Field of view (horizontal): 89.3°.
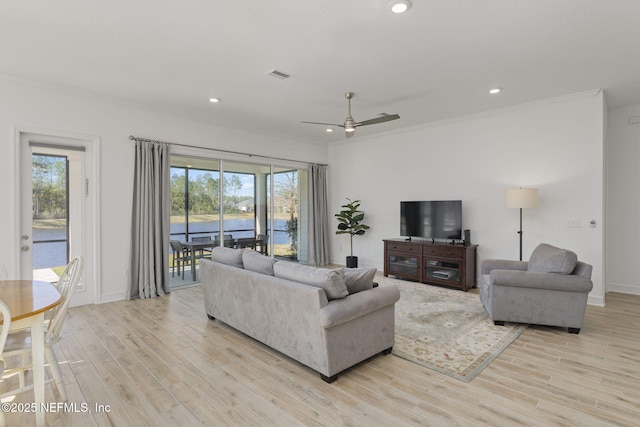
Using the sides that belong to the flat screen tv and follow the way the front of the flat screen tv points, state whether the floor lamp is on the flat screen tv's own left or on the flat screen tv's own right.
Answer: on the flat screen tv's own left

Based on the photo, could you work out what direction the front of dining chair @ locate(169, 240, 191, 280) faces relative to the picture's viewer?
facing away from the viewer and to the right of the viewer

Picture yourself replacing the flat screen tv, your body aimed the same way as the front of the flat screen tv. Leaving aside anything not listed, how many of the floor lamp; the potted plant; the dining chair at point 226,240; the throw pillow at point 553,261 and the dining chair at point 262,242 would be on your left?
2

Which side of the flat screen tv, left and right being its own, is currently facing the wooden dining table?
front

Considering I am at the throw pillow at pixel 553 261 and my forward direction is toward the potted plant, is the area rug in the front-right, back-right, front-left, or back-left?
front-left

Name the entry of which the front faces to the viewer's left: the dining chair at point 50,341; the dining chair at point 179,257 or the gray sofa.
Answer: the dining chair at point 50,341

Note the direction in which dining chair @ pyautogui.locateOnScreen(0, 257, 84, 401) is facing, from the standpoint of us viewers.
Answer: facing to the left of the viewer

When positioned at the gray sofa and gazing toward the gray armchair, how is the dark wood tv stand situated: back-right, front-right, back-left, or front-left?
front-left

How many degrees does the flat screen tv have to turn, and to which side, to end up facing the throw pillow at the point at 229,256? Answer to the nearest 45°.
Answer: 0° — it already faces it

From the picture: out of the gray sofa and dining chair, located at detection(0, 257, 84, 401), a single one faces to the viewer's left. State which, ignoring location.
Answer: the dining chair

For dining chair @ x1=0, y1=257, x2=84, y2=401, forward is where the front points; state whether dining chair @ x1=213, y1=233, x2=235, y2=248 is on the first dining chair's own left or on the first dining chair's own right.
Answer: on the first dining chair's own right

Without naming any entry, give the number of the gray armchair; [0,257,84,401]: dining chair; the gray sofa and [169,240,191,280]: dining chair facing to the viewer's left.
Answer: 2

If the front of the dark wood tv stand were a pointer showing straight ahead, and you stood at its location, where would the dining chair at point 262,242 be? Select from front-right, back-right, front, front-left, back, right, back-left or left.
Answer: front-right

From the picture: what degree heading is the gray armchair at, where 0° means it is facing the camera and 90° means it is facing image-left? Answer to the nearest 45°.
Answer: approximately 90°

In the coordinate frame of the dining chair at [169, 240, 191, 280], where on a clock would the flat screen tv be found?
The flat screen tv is roughly at 2 o'clock from the dining chair.
